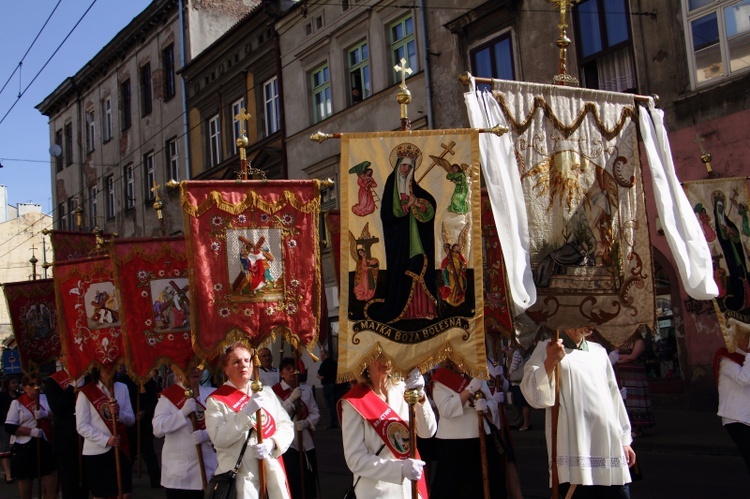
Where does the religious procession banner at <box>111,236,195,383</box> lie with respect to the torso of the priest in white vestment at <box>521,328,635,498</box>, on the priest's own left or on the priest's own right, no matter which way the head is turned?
on the priest's own right

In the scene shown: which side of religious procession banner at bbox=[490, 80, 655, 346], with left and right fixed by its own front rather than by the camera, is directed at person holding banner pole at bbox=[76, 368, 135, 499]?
right

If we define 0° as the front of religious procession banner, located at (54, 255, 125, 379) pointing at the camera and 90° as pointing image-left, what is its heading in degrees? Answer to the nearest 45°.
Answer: approximately 0°

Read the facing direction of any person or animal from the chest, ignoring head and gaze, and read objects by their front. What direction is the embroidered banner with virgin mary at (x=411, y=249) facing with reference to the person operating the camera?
facing the viewer

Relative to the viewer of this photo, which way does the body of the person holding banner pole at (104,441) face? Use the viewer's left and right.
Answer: facing the viewer and to the right of the viewer

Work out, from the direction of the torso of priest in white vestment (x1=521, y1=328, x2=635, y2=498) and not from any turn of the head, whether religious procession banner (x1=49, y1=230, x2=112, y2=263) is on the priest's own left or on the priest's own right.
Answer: on the priest's own right

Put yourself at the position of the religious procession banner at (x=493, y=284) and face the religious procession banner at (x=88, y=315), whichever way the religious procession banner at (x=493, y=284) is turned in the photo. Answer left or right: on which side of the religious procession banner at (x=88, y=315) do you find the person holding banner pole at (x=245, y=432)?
left
